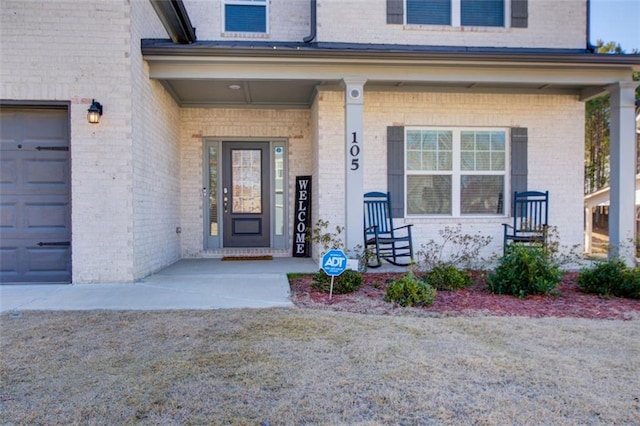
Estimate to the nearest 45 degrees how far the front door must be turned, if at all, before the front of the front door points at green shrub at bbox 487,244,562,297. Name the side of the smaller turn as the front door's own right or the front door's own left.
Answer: approximately 45° to the front door's own left

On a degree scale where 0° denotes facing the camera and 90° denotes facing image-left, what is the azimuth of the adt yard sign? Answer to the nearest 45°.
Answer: approximately 0°

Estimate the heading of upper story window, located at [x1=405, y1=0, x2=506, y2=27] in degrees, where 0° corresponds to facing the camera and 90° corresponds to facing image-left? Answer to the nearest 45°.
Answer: approximately 0°

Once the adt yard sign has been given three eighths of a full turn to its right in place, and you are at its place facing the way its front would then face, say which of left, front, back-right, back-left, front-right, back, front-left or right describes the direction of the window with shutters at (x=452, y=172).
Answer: right

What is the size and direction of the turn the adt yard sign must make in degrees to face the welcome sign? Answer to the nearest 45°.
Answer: approximately 180°

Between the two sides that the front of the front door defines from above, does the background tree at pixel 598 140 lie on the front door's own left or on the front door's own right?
on the front door's own left

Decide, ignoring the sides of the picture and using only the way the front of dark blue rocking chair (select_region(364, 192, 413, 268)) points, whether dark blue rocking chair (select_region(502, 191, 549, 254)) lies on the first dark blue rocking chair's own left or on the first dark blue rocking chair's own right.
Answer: on the first dark blue rocking chair's own left
